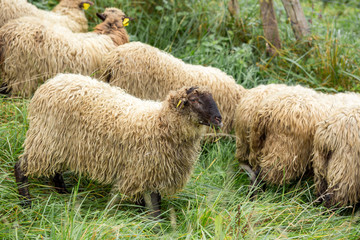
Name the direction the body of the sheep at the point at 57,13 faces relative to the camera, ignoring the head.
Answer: to the viewer's right

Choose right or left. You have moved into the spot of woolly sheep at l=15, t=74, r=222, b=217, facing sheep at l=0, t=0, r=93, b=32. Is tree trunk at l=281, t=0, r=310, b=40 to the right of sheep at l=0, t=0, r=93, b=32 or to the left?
right

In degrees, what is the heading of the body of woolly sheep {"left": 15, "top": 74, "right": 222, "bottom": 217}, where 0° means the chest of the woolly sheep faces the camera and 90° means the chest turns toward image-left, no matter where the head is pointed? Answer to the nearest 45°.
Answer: approximately 270°

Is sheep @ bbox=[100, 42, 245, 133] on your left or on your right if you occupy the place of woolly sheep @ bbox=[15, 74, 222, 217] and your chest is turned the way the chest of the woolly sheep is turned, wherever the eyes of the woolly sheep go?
on your left

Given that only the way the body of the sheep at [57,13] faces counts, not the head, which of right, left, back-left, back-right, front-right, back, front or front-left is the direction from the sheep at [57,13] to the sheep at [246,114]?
front-right

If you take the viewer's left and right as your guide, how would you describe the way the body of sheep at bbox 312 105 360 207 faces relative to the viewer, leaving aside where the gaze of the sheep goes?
facing away from the viewer and to the right of the viewer

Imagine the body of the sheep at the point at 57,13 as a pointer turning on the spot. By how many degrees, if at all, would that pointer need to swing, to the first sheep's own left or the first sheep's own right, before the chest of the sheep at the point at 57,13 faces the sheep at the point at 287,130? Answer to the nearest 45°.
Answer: approximately 45° to the first sheep's own right
